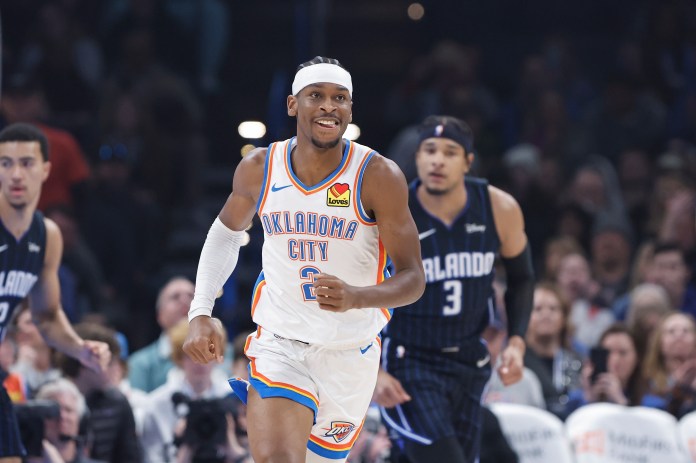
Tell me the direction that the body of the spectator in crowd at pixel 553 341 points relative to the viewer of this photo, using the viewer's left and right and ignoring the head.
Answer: facing the viewer and to the left of the viewer

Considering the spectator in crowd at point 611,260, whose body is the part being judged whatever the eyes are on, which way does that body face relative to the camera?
toward the camera

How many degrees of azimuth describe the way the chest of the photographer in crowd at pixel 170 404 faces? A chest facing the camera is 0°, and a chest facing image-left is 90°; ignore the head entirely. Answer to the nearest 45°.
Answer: approximately 0°

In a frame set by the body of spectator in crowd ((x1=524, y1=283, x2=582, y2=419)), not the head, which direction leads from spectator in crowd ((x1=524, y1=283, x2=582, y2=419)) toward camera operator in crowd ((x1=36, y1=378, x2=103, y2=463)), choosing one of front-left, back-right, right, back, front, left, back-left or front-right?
right

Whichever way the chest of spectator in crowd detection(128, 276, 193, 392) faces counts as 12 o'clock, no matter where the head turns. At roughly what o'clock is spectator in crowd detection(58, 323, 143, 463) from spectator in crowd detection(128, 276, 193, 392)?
spectator in crowd detection(58, 323, 143, 463) is roughly at 2 o'clock from spectator in crowd detection(128, 276, 193, 392).

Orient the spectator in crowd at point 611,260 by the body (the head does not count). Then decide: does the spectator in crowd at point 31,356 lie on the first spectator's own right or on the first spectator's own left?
on the first spectator's own right

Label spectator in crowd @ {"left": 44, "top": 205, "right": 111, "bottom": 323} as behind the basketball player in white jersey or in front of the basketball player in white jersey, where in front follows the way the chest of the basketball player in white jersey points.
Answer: behind

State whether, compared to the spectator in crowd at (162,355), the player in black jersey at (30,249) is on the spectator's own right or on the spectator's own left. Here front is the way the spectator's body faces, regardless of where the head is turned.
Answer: on the spectator's own right

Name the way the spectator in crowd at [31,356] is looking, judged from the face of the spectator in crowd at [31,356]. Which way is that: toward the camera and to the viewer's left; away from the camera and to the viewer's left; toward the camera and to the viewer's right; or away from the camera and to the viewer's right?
toward the camera and to the viewer's right

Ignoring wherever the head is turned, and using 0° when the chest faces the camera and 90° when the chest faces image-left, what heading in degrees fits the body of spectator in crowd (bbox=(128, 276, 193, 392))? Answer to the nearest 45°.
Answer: approximately 315°
